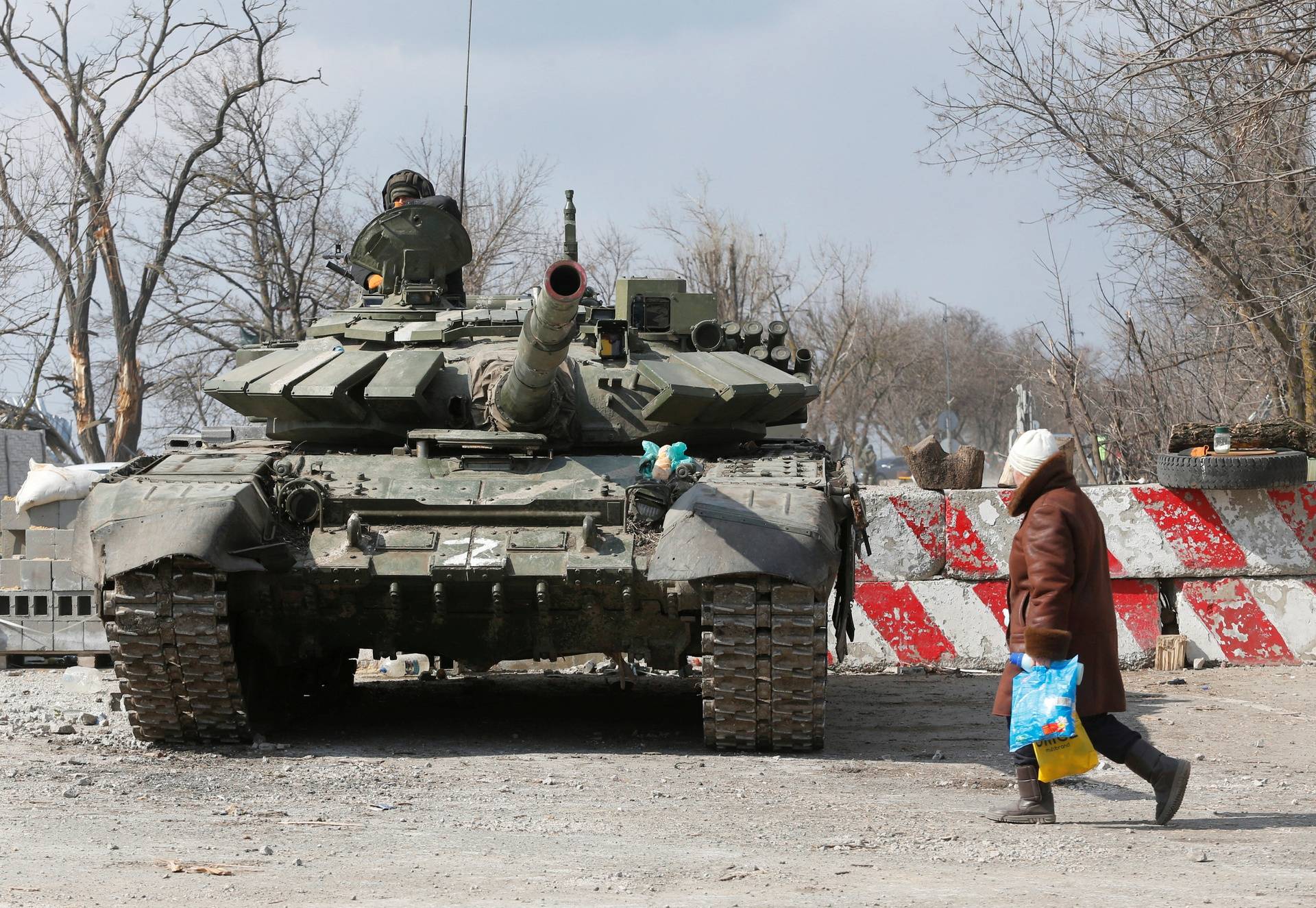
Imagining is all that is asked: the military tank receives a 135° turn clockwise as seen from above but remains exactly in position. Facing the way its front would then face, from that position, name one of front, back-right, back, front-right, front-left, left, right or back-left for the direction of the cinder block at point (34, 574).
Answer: front

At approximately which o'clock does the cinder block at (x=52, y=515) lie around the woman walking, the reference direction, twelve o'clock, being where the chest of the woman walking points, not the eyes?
The cinder block is roughly at 1 o'clock from the woman walking.

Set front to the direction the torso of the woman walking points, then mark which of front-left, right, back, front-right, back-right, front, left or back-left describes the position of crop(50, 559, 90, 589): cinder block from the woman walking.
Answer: front-right

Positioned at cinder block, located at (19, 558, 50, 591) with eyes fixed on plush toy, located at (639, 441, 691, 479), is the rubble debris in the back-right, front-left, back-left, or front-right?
front-right

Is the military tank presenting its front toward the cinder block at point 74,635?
no

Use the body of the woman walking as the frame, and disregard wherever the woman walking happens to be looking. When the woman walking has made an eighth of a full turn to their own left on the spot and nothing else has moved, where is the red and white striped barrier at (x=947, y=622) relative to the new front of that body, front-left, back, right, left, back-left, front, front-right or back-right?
back-right

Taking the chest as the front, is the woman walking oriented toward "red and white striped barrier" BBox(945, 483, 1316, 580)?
no

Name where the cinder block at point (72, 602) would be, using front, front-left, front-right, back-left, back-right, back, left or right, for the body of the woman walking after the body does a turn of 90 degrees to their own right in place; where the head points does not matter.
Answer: front-left

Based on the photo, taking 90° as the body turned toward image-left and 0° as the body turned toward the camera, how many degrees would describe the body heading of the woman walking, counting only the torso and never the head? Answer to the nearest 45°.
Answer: approximately 90°

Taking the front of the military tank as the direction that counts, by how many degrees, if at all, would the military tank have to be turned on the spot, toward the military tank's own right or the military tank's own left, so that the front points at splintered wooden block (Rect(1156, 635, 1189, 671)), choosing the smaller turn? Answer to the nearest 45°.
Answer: approximately 135° to the military tank's own left

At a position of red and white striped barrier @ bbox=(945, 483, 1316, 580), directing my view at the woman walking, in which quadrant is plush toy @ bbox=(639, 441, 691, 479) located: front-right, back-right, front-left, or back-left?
front-right

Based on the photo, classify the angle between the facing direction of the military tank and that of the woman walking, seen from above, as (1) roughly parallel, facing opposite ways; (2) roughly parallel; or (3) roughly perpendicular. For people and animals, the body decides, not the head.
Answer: roughly perpendicular

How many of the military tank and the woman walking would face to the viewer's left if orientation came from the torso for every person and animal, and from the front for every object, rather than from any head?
1

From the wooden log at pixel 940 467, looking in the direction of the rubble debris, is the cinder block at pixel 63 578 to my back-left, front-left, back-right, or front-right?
front-right

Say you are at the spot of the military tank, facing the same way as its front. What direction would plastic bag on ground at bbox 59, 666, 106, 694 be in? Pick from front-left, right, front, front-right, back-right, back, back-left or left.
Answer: back-right

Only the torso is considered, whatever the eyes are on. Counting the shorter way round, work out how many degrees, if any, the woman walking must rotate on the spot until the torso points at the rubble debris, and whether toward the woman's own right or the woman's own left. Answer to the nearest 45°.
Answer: approximately 45° to the woman's own left

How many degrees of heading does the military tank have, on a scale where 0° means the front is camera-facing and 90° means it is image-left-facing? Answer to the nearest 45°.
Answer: approximately 0°
